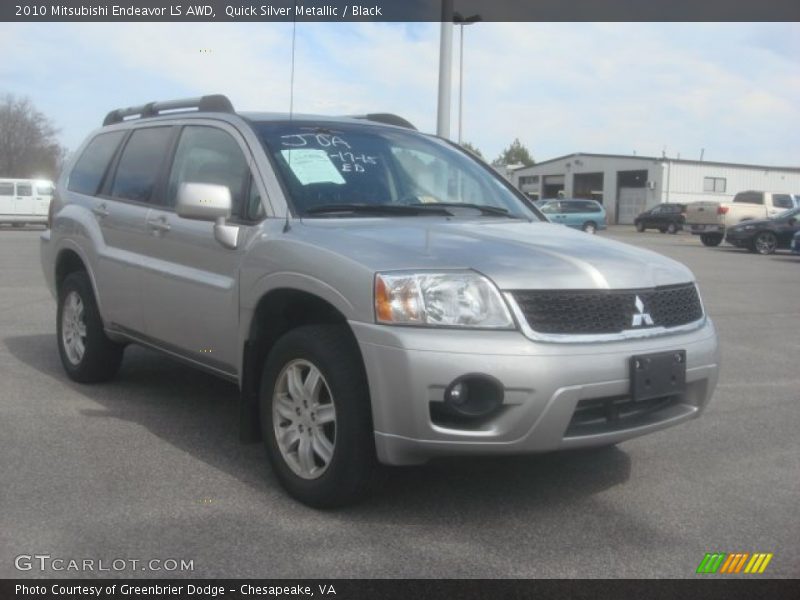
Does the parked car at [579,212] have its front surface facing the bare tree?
yes

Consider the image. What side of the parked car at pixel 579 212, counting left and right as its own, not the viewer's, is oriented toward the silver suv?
left

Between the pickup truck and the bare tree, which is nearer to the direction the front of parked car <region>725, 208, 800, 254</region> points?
the bare tree

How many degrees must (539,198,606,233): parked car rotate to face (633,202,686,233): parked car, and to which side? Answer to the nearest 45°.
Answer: approximately 135° to its right

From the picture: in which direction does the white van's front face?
to the viewer's right

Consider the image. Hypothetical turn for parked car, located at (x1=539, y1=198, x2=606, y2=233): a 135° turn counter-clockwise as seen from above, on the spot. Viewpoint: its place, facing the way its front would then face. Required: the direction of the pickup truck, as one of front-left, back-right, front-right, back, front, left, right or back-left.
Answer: front

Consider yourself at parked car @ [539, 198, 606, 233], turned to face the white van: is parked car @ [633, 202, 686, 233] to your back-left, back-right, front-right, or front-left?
back-right

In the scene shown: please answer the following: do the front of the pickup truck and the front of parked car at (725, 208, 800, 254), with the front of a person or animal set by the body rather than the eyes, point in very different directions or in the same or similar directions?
very different directions

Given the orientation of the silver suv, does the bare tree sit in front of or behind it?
behind

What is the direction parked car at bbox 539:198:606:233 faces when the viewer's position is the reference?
facing to the left of the viewer

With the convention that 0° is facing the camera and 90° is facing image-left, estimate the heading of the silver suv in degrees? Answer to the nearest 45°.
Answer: approximately 315°
